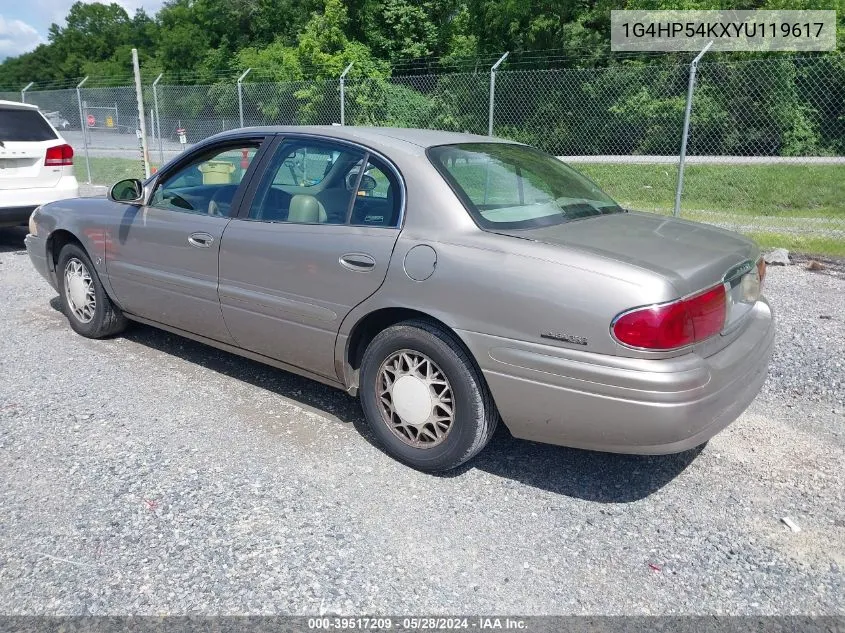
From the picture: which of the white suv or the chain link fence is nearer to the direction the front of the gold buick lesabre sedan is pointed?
the white suv

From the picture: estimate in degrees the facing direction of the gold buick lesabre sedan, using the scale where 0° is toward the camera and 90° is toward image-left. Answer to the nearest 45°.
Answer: approximately 135°

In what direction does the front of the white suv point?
away from the camera

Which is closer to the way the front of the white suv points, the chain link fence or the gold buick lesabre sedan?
the chain link fence

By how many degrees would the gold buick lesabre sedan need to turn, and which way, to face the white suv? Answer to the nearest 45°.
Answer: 0° — it already faces it

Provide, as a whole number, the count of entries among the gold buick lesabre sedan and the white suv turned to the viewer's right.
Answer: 0

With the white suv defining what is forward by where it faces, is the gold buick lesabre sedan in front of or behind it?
behind

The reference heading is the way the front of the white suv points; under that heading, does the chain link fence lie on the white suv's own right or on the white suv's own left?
on the white suv's own right

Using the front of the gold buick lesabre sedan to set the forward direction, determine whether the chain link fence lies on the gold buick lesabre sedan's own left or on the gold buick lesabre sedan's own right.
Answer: on the gold buick lesabre sedan's own right
